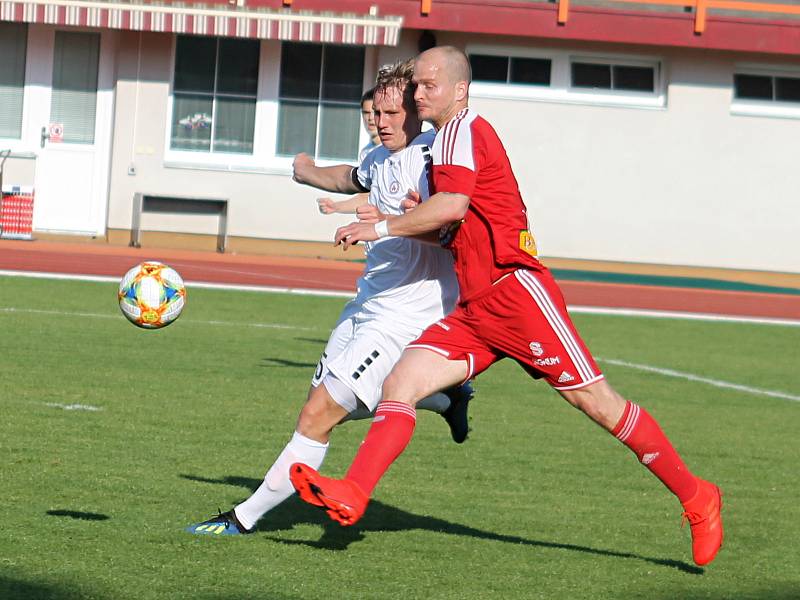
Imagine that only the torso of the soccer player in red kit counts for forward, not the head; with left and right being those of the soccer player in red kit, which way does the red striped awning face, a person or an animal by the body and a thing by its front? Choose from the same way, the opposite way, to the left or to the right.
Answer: to the left

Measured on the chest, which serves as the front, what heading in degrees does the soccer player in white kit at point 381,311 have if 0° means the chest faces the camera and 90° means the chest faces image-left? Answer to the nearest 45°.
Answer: approximately 45°

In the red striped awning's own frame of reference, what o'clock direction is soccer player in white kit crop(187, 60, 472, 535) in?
The soccer player in white kit is roughly at 12 o'clock from the red striped awning.

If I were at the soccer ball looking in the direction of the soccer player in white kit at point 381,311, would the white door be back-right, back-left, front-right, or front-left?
back-left

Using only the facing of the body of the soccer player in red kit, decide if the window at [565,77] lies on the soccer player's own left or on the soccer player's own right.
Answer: on the soccer player's own right

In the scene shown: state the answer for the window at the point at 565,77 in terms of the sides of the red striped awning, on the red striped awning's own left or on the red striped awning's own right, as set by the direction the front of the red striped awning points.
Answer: on the red striped awning's own left

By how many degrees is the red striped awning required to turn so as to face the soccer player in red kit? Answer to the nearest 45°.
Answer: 0° — it already faces them

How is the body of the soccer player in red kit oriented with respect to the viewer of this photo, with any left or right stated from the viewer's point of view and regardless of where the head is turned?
facing to the left of the viewer

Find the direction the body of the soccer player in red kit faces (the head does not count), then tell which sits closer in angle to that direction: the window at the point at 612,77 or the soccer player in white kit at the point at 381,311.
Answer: the soccer player in white kit

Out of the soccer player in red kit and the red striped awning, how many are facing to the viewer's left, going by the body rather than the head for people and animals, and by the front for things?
1

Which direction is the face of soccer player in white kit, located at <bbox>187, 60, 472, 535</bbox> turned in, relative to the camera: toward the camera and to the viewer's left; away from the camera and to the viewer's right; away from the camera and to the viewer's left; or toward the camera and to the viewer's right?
toward the camera and to the viewer's left

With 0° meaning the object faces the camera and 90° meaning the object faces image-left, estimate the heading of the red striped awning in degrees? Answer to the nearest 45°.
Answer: approximately 0°

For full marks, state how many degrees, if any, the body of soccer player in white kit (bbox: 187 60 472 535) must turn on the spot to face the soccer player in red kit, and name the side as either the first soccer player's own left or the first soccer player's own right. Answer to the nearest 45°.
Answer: approximately 90° to the first soccer player's own left
